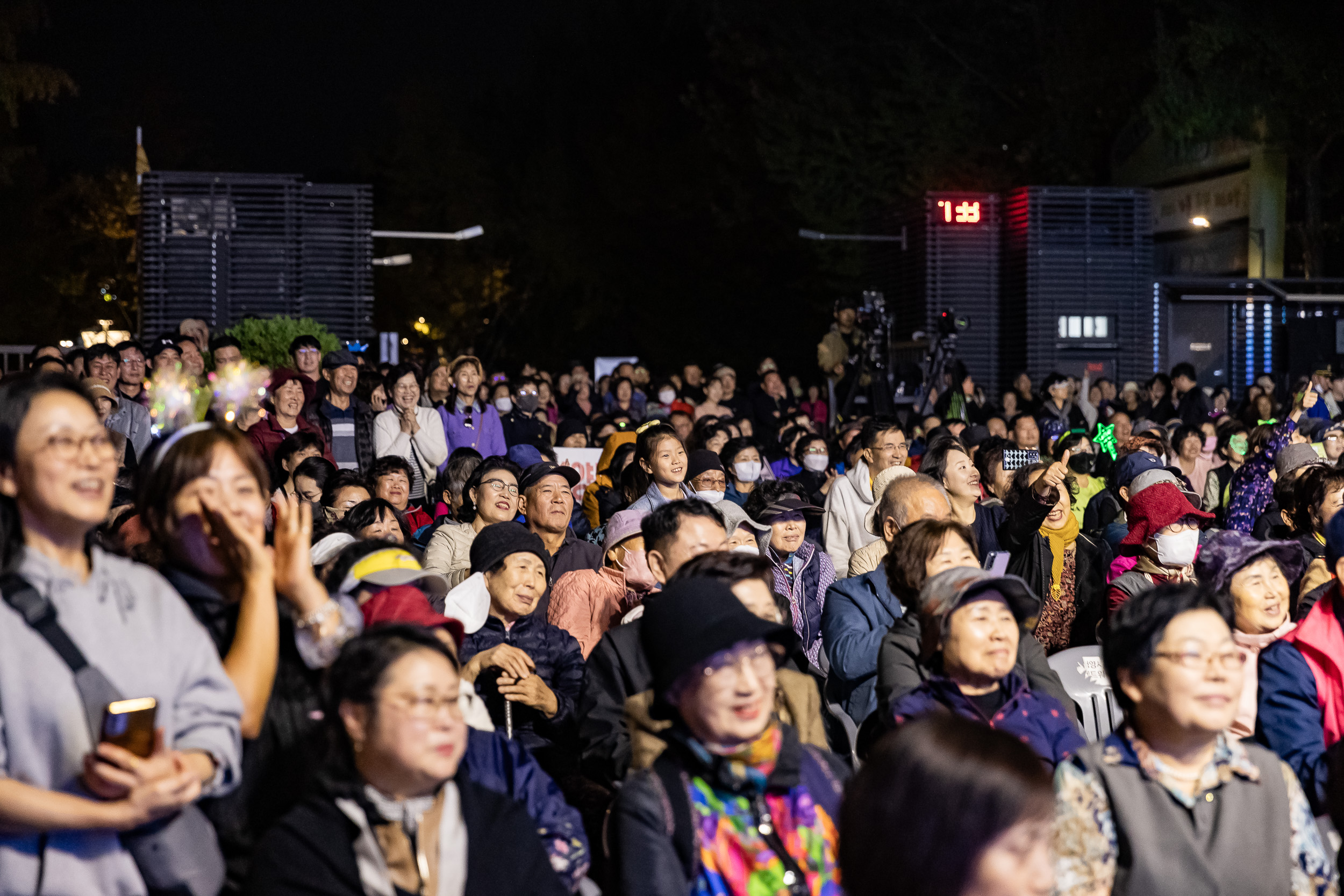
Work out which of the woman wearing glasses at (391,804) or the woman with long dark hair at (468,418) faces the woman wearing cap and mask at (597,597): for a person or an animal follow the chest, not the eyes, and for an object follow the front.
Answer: the woman with long dark hair

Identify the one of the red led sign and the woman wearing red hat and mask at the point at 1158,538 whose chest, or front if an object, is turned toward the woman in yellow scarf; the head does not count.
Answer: the red led sign

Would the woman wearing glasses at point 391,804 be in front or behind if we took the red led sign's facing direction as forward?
in front

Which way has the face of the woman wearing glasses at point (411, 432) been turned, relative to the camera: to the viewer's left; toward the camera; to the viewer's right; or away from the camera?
toward the camera

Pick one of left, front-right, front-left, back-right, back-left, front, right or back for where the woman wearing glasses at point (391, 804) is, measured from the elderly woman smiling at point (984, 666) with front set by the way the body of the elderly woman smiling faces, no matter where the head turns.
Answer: right

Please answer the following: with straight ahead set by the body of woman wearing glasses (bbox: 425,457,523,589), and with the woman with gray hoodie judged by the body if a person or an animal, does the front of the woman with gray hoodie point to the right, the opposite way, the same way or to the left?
the same way

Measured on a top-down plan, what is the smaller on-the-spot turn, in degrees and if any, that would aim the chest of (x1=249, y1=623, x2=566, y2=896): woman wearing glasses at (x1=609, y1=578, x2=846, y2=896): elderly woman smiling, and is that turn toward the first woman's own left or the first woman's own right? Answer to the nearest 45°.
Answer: approximately 45° to the first woman's own left

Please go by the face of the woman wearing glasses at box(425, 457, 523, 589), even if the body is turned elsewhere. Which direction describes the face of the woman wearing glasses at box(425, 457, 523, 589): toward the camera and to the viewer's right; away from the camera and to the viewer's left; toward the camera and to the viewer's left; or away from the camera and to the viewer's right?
toward the camera and to the viewer's right

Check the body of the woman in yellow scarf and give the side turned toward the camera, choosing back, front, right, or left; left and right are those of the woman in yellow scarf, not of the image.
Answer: front

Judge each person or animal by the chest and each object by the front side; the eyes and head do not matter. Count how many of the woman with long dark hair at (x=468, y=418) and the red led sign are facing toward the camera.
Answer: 2

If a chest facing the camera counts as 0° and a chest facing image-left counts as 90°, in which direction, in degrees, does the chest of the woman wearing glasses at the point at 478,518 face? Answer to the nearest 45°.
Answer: approximately 315°

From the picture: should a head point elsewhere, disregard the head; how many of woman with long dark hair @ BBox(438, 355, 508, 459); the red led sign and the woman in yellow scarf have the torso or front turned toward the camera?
3

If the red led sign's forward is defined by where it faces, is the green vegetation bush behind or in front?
in front

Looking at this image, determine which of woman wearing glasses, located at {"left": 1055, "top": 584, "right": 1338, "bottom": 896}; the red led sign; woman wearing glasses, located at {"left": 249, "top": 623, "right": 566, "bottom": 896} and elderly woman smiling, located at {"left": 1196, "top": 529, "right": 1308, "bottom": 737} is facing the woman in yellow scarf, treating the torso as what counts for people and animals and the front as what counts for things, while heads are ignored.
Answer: the red led sign

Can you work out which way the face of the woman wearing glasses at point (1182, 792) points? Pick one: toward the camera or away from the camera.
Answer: toward the camera

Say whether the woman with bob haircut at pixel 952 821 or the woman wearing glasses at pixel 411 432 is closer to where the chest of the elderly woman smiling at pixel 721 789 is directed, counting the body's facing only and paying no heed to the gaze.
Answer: the woman with bob haircut

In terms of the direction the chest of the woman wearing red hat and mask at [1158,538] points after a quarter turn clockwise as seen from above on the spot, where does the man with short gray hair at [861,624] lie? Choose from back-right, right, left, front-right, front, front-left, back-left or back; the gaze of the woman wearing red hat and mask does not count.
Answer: front

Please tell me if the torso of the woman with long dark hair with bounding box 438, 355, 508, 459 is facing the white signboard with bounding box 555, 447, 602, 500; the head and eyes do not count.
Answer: no

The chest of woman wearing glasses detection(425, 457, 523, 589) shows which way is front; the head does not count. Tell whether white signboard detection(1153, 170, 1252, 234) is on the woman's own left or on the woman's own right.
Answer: on the woman's own left

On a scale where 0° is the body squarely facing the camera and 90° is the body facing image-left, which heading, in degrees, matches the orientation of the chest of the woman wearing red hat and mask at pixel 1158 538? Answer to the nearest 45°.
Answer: approximately 315°

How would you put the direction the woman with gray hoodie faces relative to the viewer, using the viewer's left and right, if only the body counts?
facing the viewer and to the right of the viewer

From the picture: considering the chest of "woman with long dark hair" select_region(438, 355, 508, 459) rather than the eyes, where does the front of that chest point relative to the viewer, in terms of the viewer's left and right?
facing the viewer
